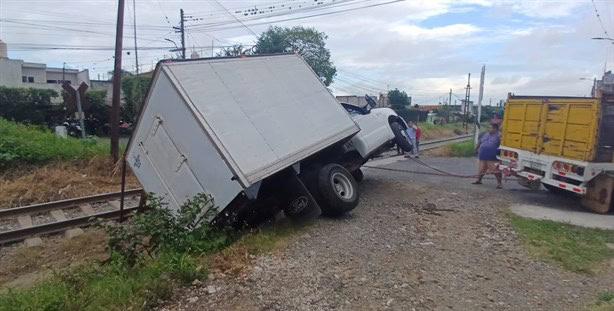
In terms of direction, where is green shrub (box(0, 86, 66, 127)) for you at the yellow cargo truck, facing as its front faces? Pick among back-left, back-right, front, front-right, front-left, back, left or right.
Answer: back-left

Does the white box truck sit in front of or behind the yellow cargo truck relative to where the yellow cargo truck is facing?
behind

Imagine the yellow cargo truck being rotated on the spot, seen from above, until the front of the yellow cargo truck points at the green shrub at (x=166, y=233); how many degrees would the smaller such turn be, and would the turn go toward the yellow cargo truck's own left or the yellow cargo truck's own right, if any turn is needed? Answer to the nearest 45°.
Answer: approximately 180°

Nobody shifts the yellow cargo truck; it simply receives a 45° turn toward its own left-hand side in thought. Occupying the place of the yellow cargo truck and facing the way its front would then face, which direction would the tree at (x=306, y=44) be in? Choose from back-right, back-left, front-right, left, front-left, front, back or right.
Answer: front-left

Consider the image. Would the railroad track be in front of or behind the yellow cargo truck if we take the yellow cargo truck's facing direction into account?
behind

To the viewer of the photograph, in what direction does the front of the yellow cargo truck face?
facing away from the viewer and to the right of the viewer

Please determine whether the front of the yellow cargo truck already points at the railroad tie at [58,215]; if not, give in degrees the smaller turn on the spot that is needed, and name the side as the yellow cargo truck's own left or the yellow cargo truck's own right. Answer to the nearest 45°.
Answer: approximately 180°

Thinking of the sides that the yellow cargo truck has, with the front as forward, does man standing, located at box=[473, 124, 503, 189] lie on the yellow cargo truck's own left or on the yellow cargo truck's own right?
on the yellow cargo truck's own left

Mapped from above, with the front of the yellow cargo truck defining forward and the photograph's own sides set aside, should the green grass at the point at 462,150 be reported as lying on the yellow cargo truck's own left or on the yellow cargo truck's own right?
on the yellow cargo truck's own left

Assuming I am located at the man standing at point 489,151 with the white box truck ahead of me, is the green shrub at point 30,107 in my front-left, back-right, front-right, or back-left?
front-right

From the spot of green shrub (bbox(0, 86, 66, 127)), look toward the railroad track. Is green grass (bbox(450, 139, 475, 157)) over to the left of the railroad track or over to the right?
left

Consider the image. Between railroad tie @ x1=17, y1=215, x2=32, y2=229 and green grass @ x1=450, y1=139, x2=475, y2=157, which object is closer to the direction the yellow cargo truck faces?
the green grass
